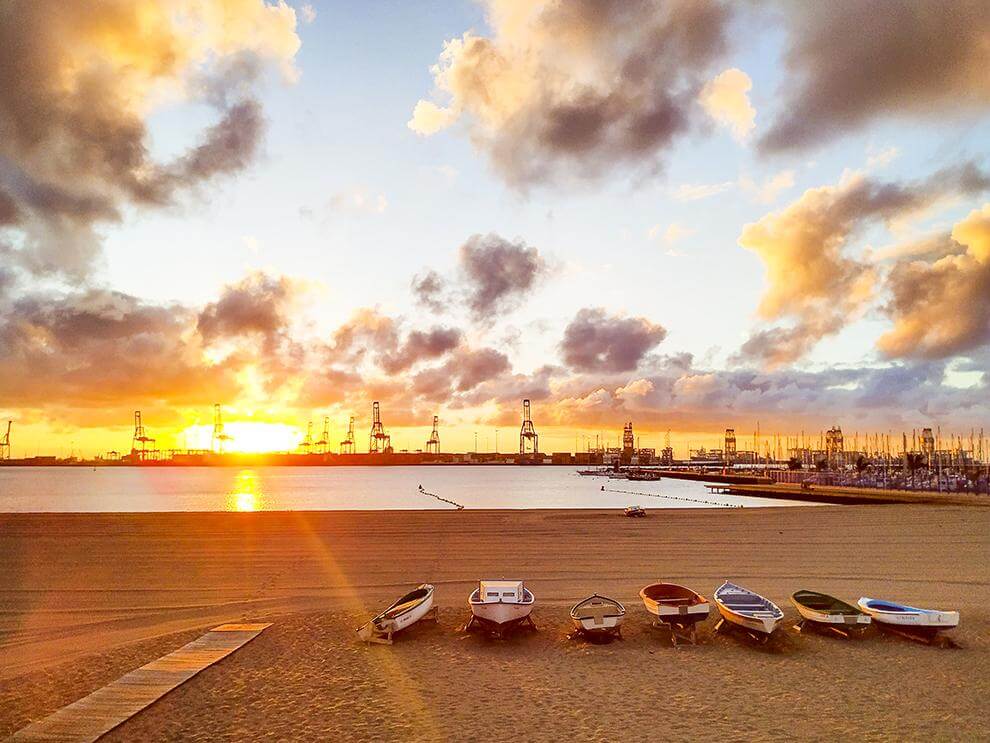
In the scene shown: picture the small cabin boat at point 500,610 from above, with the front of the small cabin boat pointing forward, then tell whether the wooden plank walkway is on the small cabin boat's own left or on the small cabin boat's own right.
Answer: on the small cabin boat's own right

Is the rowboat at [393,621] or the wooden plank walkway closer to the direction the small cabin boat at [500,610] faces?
the wooden plank walkway

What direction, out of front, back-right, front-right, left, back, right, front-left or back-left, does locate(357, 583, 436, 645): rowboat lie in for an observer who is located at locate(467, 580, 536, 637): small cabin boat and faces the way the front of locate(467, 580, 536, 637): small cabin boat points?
right

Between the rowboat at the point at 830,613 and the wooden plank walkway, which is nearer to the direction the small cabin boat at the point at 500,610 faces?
the wooden plank walkway

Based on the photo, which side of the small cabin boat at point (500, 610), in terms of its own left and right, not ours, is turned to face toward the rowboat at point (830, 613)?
left

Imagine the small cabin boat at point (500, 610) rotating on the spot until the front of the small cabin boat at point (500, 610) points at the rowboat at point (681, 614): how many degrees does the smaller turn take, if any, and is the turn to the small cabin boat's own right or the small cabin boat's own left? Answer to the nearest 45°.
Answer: approximately 90° to the small cabin boat's own left

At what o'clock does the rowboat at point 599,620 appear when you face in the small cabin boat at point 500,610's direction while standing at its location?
the rowboat at point 599,620 is roughly at 9 o'clock from the small cabin boat at point 500,610.

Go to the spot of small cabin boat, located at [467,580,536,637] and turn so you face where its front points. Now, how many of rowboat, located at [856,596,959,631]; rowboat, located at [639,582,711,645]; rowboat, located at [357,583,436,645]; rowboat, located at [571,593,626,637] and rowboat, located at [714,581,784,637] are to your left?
4
